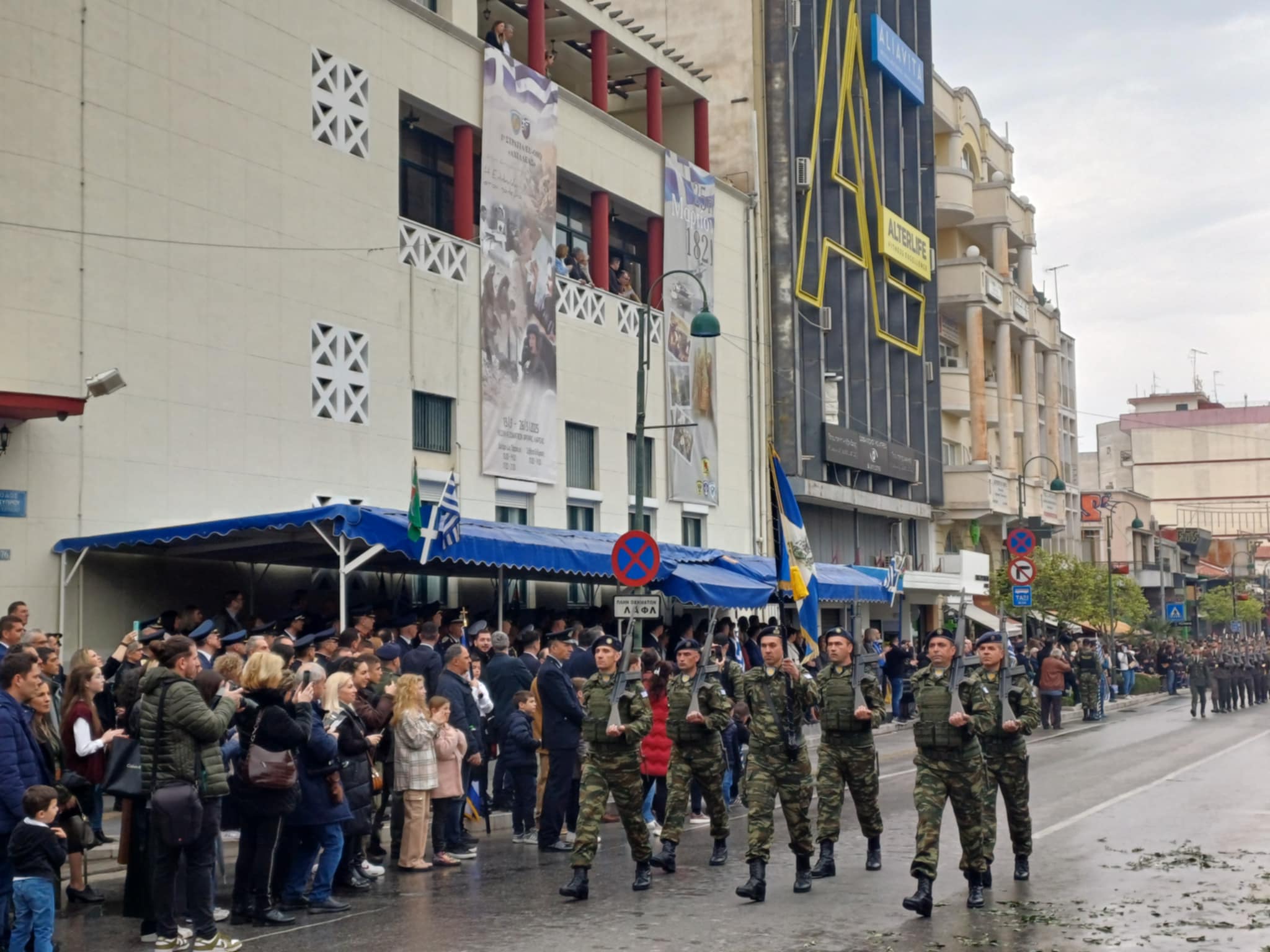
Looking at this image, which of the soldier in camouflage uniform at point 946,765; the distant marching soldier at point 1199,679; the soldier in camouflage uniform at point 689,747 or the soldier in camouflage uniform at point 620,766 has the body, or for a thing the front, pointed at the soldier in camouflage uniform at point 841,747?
the distant marching soldier

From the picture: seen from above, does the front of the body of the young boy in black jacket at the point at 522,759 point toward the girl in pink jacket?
no

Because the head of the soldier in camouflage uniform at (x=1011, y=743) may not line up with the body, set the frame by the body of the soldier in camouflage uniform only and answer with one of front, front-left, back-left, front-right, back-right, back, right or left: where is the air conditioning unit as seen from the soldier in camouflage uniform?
back-right

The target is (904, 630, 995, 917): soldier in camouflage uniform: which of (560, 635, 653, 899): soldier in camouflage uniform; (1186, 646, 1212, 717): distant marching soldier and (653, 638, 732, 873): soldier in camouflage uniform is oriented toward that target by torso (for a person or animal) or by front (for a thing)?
the distant marching soldier

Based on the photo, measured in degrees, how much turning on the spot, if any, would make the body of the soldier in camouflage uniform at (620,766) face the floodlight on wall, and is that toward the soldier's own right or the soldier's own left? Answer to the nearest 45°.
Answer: approximately 90° to the soldier's own right

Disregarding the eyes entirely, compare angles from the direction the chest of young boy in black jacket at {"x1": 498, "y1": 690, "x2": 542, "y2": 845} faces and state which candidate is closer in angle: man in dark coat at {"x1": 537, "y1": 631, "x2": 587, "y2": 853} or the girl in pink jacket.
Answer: the man in dark coat

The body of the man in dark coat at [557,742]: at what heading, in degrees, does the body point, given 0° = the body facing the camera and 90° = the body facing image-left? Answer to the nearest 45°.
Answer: approximately 270°

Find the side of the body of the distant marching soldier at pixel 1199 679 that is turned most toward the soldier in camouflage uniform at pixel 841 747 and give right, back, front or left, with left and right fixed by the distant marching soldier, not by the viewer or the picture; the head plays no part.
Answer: front

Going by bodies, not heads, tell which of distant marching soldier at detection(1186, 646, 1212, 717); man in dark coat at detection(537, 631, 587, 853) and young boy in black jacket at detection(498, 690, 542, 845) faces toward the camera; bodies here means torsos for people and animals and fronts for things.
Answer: the distant marching soldier

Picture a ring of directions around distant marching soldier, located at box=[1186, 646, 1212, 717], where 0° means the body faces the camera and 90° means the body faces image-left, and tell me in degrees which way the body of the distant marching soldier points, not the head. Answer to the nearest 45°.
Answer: approximately 0°

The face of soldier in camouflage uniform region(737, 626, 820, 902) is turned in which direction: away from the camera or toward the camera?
toward the camera

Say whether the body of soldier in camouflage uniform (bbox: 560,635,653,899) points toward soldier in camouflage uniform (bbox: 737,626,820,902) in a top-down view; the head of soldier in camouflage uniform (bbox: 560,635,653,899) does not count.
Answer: no

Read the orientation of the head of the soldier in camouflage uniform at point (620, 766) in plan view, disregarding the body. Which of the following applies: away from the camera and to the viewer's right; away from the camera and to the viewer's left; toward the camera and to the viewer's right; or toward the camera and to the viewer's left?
toward the camera and to the viewer's left

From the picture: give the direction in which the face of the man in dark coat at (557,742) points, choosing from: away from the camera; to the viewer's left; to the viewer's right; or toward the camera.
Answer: to the viewer's right

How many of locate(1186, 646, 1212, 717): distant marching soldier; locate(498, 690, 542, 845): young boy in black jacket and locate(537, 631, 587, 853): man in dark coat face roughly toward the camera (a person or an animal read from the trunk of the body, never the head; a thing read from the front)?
1

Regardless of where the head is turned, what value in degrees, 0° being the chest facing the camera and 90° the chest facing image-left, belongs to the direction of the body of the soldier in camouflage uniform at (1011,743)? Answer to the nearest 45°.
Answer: approximately 45°

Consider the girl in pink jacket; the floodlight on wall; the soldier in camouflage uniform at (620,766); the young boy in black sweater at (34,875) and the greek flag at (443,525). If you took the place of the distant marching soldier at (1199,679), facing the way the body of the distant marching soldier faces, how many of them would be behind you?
0

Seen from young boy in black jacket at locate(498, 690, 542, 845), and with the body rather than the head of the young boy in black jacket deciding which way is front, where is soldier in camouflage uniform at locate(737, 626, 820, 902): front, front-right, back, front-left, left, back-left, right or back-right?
front-right

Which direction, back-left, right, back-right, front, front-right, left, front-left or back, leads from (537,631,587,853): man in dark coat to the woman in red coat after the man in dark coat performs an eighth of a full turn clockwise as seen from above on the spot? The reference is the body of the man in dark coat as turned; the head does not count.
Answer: left

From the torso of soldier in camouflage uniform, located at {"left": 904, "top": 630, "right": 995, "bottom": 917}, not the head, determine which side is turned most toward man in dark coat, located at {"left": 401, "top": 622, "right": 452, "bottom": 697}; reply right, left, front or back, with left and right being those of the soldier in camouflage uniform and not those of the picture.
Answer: right

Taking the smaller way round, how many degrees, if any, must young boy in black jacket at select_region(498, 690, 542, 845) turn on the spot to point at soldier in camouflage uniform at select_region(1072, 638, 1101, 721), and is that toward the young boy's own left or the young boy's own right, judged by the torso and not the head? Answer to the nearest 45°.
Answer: approximately 45° to the young boy's own left

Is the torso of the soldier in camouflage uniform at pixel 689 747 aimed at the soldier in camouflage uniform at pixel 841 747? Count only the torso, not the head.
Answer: no
